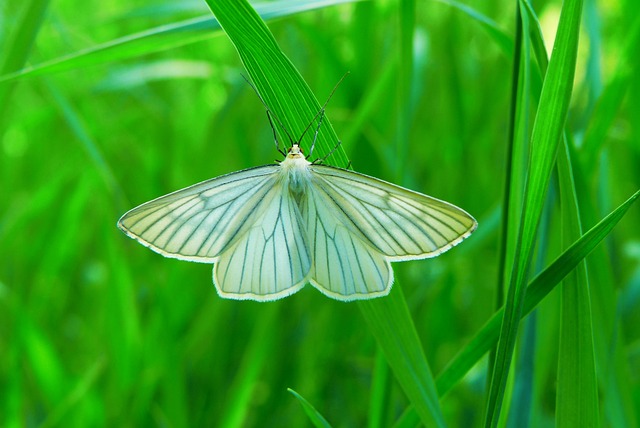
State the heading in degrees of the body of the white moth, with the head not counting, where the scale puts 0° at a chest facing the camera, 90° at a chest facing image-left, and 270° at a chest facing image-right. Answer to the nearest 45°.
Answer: approximately 180°

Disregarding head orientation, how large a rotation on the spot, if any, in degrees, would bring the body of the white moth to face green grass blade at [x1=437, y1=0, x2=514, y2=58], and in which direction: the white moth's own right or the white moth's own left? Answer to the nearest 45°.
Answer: approximately 90° to the white moth's own right
